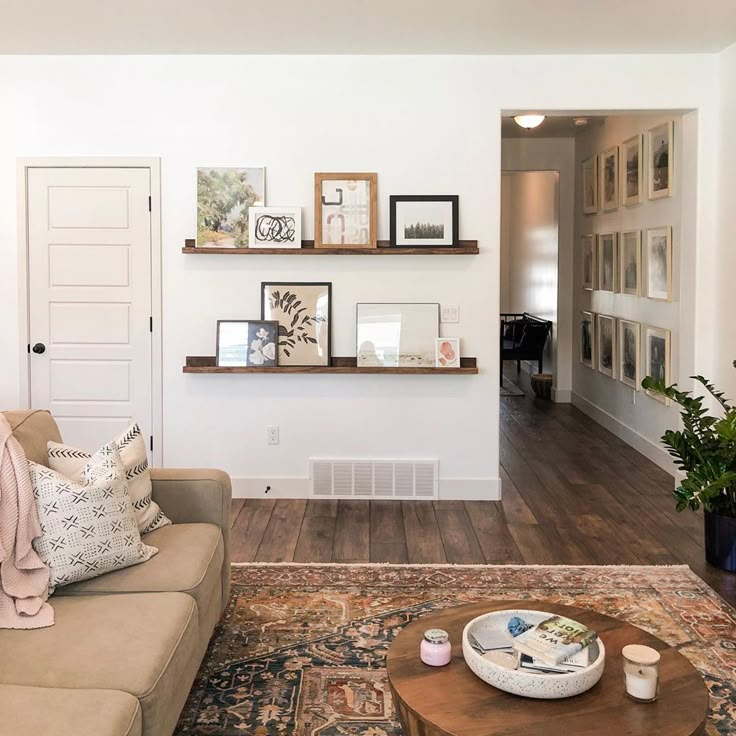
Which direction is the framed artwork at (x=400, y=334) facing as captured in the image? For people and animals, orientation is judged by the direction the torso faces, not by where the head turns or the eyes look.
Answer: toward the camera

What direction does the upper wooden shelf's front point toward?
toward the camera

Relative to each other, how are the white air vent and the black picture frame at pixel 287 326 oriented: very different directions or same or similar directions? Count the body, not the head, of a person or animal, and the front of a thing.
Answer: same or similar directions

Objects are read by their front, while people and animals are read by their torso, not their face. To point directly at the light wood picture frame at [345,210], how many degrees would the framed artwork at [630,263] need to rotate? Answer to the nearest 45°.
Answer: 0° — it already faces it

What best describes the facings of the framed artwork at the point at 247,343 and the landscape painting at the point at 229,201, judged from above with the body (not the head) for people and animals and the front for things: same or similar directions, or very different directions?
same or similar directions

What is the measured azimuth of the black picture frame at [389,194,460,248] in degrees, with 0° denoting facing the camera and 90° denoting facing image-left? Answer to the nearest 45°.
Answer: approximately 0°

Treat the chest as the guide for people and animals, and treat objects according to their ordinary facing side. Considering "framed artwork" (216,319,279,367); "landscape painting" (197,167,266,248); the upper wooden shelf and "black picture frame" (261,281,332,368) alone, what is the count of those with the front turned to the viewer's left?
0

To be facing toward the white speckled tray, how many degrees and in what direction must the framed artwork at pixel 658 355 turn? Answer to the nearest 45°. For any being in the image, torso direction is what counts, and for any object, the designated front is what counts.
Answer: approximately 45° to its left

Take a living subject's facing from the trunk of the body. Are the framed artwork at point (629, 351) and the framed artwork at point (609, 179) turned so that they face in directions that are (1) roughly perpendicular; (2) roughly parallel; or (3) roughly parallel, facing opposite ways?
roughly parallel

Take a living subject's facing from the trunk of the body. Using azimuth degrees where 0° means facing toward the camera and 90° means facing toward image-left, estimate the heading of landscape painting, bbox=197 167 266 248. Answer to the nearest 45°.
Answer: approximately 0°

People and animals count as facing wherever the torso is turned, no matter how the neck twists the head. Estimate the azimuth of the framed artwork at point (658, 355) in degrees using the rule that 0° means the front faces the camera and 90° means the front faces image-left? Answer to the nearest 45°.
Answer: approximately 45°

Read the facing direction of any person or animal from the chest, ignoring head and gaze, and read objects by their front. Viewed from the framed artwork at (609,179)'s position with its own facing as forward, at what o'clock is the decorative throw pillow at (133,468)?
The decorative throw pillow is roughly at 11 o'clock from the framed artwork.

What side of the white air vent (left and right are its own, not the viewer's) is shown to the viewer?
front

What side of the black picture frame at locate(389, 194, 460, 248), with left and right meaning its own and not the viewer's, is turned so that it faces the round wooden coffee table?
front

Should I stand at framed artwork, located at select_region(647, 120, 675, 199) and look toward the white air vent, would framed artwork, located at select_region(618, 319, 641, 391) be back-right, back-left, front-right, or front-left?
back-right
